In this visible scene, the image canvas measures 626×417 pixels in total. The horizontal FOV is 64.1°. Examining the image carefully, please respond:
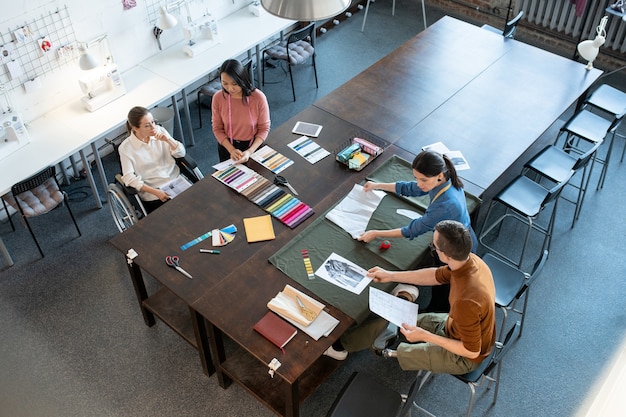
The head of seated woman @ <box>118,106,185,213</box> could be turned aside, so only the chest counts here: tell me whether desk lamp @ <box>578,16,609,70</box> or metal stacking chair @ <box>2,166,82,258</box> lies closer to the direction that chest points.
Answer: the desk lamp

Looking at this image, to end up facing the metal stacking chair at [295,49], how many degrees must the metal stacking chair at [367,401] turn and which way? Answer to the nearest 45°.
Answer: approximately 45° to its right

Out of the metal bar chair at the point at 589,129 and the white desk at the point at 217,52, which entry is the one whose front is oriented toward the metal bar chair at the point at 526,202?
the white desk

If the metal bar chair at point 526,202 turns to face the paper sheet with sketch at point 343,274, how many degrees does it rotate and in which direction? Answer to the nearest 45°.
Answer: approximately 90° to its left

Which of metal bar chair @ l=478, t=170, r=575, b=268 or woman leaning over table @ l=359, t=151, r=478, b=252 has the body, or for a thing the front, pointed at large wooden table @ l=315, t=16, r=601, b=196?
the metal bar chair

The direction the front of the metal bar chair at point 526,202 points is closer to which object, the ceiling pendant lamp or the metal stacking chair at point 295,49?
the metal stacking chair

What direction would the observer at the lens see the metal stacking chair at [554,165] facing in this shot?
facing away from the viewer and to the left of the viewer

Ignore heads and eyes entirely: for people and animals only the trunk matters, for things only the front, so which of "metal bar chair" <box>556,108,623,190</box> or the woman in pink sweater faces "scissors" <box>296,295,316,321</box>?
the woman in pink sweater

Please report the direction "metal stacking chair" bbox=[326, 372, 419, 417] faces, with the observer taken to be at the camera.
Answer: facing away from the viewer and to the left of the viewer

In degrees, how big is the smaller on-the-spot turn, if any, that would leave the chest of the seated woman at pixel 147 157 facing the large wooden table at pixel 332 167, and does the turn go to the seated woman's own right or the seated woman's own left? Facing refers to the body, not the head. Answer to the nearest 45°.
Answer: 0° — they already face it

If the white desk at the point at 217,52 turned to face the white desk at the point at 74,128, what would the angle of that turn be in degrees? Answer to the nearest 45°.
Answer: approximately 90° to its right

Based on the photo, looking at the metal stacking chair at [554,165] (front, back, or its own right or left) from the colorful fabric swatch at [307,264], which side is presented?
left
